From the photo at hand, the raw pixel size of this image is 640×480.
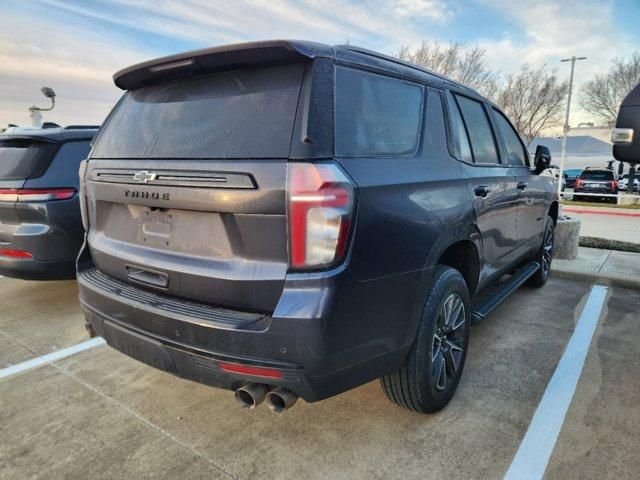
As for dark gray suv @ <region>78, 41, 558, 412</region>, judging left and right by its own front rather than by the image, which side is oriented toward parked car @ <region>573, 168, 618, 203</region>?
front

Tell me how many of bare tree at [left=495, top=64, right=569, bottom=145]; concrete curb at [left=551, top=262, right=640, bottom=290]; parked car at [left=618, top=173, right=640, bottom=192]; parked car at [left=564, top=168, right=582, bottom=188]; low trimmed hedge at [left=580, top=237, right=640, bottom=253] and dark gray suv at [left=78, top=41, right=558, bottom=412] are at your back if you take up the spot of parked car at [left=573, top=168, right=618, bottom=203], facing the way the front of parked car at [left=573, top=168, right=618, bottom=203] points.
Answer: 3

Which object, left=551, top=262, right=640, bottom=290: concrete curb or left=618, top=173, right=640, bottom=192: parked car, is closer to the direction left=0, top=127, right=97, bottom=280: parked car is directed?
the parked car

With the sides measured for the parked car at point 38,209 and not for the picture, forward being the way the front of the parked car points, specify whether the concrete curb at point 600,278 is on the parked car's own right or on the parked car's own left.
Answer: on the parked car's own right

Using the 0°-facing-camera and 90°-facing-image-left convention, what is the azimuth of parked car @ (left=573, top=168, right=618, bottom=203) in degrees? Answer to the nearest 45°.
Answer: approximately 180°

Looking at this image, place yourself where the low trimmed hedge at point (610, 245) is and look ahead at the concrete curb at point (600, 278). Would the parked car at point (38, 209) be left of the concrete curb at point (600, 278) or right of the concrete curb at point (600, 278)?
right

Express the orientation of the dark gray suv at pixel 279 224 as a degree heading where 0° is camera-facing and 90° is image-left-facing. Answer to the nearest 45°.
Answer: approximately 225°

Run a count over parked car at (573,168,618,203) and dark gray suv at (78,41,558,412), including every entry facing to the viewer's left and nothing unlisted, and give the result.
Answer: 0

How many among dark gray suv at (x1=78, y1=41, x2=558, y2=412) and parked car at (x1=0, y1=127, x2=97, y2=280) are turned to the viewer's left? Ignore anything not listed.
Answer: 0

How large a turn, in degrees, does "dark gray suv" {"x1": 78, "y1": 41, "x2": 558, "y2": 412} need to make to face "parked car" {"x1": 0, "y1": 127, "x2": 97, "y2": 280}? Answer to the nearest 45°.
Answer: approximately 90° to its left

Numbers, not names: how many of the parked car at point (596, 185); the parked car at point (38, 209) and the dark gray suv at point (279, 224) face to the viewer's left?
0

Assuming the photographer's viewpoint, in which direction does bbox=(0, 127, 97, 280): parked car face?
facing away from the viewer and to the right of the viewer

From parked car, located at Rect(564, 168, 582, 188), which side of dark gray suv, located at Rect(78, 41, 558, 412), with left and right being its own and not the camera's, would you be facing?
front

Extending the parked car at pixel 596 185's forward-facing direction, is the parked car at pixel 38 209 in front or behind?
behind

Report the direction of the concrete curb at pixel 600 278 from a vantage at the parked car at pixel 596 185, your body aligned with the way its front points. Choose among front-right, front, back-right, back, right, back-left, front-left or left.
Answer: back
